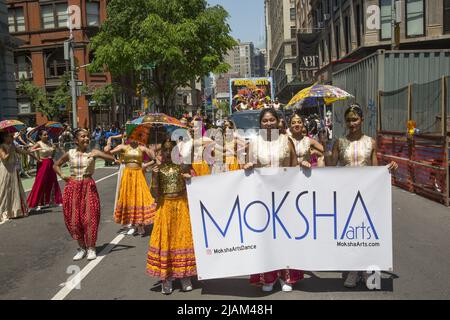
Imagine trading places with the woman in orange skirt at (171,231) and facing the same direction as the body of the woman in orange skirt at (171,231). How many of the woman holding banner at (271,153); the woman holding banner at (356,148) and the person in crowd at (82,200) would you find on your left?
2

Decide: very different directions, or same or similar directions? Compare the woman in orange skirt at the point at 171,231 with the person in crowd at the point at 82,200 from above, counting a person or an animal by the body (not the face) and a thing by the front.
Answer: same or similar directions

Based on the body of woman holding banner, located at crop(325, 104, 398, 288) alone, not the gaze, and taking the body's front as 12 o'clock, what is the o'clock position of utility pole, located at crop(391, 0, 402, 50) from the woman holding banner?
The utility pole is roughly at 6 o'clock from the woman holding banner.

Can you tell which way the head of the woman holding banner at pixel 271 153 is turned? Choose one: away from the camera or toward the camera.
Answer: toward the camera

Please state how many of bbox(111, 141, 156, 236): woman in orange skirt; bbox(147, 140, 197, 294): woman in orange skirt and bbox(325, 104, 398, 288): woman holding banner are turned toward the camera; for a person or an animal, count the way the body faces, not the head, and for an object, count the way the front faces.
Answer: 3

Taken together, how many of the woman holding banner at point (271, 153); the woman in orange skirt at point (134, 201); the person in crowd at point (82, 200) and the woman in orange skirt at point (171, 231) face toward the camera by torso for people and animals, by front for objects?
4

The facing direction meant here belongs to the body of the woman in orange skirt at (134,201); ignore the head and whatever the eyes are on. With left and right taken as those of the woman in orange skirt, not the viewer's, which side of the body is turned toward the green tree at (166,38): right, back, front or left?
back

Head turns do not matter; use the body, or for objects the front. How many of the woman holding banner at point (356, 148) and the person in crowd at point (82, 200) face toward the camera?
2

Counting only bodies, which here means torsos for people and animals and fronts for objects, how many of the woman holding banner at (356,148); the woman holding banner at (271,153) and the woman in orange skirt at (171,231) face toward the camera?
3

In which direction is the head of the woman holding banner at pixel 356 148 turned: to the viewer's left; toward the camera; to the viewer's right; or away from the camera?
toward the camera

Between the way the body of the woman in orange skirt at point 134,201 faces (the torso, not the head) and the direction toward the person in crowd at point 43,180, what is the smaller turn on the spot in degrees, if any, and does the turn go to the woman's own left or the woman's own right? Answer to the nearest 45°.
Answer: approximately 135° to the woman's own right

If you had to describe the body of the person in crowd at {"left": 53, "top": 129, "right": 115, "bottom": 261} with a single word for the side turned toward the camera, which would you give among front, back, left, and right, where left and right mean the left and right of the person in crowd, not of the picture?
front

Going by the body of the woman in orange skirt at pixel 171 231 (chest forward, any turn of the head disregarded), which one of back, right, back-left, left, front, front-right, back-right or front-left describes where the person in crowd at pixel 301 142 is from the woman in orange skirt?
back-left
